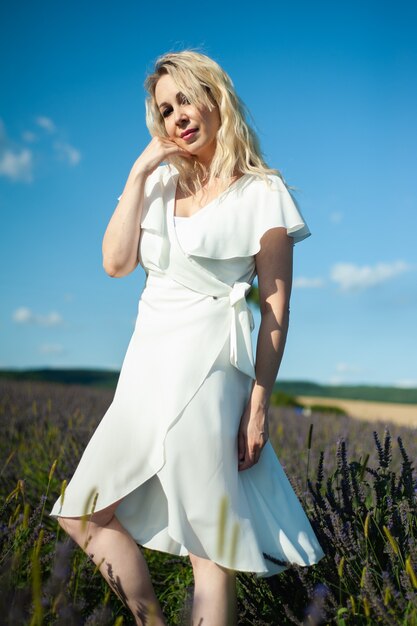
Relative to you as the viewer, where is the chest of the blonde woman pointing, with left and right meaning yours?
facing the viewer and to the left of the viewer
